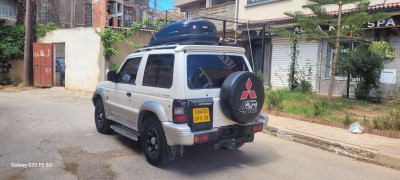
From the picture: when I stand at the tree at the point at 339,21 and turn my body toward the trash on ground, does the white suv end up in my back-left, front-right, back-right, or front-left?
front-right

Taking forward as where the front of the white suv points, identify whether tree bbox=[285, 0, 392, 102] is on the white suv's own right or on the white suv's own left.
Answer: on the white suv's own right

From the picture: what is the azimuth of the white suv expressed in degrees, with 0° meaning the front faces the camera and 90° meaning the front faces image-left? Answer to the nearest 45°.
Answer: approximately 135°

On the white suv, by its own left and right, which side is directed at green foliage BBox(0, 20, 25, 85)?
front

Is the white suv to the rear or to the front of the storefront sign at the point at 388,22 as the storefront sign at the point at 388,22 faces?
to the front

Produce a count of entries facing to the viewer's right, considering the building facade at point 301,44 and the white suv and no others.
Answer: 0

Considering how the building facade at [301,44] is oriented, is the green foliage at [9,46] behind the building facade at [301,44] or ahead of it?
ahead

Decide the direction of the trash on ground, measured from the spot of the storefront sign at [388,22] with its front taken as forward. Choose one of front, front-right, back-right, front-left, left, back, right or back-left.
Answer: front-left

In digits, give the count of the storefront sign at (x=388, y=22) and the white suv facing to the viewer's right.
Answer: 0

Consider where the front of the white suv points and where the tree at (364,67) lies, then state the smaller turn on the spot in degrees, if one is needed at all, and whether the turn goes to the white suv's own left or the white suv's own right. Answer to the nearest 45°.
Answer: approximately 90° to the white suv's own right

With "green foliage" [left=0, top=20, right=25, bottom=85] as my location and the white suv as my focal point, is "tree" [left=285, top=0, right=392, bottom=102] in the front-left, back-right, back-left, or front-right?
front-left

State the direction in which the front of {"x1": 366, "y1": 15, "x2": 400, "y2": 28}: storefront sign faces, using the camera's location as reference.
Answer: facing the viewer and to the left of the viewer
